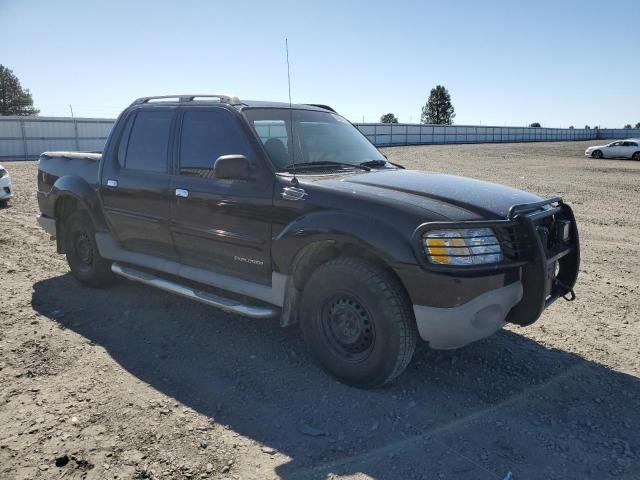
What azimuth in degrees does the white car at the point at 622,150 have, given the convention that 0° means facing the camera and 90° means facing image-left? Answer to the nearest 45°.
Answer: approximately 90°

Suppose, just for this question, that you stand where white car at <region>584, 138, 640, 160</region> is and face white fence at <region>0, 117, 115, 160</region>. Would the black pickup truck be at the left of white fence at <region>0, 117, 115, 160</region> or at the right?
left

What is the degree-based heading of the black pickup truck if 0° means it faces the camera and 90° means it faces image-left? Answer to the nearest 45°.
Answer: approximately 315°

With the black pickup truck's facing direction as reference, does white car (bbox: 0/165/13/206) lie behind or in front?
behind

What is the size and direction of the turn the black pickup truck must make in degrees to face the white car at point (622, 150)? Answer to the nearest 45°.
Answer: approximately 90° to its left

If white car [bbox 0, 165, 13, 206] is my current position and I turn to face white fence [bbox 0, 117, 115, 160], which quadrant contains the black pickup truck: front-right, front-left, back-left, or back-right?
back-right

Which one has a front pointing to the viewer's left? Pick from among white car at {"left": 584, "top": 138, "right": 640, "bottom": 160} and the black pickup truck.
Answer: the white car

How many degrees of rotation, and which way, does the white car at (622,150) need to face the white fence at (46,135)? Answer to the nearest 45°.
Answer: approximately 45° to its left

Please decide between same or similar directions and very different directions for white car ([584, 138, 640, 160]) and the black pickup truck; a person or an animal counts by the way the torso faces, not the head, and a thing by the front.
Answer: very different directions

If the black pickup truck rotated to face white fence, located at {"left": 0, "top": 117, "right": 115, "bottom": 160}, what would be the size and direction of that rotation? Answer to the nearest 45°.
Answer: approximately 180°

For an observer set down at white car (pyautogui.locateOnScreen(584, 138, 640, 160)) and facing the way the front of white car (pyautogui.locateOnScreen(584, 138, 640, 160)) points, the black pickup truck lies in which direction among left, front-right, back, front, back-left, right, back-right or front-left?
left
